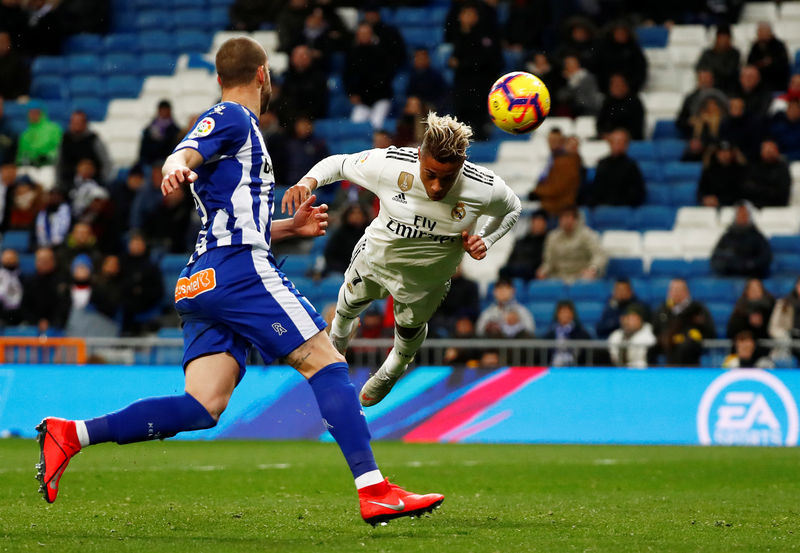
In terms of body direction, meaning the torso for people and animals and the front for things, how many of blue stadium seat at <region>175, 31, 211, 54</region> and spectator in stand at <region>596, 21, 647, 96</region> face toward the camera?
2

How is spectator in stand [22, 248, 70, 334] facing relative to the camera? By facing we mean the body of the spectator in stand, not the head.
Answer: toward the camera

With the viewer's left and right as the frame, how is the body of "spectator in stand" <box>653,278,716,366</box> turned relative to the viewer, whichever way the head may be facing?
facing the viewer

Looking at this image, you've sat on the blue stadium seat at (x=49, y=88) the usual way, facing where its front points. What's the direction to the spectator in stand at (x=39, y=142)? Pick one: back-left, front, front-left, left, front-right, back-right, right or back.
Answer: front

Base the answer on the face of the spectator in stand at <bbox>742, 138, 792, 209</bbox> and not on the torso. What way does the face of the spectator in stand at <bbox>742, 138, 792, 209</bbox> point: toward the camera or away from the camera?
toward the camera

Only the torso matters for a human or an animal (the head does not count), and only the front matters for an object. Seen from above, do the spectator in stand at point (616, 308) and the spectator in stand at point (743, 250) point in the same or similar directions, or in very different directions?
same or similar directions

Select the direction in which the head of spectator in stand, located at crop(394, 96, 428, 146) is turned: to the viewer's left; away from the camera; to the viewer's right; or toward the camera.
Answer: toward the camera

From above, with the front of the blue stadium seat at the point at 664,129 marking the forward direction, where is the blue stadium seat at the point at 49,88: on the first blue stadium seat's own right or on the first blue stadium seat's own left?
on the first blue stadium seat's own right

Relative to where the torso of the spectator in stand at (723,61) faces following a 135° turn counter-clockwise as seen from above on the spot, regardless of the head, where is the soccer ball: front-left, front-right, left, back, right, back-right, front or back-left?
back-right

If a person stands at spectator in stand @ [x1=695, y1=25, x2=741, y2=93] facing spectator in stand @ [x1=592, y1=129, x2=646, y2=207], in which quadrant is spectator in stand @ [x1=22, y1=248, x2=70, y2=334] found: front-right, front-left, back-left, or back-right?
front-right

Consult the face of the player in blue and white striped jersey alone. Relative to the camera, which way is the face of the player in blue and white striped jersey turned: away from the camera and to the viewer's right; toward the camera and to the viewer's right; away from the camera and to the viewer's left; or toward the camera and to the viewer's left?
away from the camera and to the viewer's right

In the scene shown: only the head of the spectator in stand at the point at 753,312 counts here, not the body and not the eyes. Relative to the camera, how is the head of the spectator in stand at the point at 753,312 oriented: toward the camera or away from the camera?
toward the camera

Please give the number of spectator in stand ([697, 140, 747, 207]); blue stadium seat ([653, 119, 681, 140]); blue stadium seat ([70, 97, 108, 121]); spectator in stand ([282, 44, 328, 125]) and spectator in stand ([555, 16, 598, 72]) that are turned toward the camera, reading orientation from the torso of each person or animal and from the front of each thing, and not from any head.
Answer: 5

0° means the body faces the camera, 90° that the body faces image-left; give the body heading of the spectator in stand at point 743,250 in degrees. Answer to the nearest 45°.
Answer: approximately 0°

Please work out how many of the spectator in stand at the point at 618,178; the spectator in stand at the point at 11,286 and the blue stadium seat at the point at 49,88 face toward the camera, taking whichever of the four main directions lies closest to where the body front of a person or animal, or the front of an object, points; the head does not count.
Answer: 3

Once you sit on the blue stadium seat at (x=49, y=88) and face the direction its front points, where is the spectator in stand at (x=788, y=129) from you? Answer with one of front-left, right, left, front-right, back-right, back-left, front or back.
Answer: front-left

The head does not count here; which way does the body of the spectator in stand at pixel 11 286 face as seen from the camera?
toward the camera

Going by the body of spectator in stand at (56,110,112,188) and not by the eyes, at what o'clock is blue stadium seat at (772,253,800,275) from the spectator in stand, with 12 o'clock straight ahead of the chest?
The blue stadium seat is roughly at 10 o'clock from the spectator in stand.
